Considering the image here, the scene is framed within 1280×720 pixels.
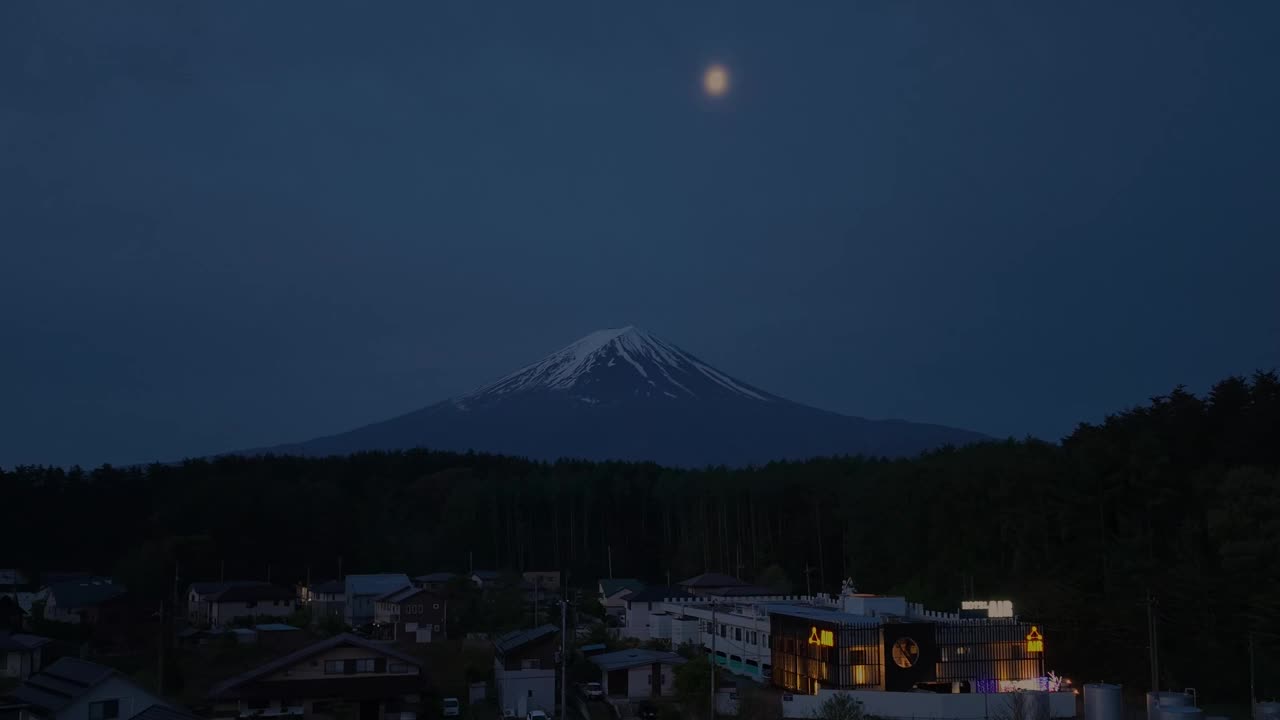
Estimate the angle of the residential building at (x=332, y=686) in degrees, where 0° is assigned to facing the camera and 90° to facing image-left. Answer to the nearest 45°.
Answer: approximately 0°

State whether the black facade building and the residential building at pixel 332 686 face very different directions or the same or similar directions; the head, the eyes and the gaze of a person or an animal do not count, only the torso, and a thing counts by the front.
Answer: same or similar directions

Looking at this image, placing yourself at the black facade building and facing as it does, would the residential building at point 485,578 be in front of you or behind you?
behind

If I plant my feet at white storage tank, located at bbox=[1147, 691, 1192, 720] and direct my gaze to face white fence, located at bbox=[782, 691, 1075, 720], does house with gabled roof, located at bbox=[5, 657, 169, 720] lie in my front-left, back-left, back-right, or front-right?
front-left

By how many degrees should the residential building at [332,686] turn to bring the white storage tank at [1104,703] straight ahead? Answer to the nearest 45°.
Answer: approximately 90° to its left

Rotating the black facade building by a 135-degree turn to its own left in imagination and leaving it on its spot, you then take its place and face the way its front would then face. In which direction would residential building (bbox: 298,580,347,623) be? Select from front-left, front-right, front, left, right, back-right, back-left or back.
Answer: left

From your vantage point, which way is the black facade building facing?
toward the camera

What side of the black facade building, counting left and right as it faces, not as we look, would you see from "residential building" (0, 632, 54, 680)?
right

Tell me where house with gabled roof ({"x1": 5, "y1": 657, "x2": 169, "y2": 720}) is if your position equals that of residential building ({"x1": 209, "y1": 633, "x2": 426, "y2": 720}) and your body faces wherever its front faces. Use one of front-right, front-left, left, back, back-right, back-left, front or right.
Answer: front-right

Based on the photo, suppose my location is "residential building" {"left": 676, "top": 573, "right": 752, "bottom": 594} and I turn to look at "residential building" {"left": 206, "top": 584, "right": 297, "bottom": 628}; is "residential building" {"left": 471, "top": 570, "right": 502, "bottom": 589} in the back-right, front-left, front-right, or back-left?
front-right

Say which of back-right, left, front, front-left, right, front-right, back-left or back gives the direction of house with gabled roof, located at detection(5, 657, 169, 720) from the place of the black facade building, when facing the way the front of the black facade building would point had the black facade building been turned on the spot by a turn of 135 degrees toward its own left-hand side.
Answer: back

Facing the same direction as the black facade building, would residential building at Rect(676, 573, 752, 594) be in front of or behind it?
behind

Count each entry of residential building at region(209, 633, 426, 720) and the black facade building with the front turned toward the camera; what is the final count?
2
